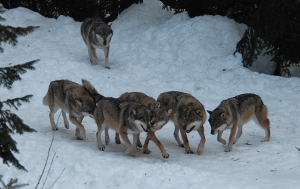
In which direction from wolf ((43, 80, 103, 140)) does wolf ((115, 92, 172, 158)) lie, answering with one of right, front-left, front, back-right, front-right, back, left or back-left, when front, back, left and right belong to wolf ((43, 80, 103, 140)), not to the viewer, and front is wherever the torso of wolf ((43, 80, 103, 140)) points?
front

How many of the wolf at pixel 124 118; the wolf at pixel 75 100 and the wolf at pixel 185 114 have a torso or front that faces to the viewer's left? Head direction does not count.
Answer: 0

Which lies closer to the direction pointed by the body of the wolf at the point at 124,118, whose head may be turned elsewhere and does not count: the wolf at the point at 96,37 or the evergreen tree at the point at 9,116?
the evergreen tree

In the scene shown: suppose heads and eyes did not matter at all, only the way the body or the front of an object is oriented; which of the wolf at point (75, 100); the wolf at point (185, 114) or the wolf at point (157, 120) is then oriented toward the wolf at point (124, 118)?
the wolf at point (75, 100)

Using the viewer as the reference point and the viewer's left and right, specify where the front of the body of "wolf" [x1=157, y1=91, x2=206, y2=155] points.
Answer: facing the viewer and to the right of the viewer

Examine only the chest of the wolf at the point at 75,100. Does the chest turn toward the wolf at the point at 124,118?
yes

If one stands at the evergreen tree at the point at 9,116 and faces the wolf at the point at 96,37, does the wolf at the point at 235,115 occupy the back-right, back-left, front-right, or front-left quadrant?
front-right

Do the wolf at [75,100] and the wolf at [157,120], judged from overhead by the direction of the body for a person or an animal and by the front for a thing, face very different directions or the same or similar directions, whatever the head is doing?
same or similar directions

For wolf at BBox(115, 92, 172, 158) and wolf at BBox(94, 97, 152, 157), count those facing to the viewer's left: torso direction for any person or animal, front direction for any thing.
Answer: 0

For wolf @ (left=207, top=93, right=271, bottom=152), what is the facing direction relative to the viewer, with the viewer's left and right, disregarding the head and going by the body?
facing the viewer and to the left of the viewer

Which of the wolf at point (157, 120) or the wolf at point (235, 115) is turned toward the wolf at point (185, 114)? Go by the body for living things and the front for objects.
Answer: the wolf at point (235, 115)

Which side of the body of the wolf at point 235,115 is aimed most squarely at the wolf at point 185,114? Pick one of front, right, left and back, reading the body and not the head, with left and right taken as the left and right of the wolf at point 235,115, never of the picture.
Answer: front

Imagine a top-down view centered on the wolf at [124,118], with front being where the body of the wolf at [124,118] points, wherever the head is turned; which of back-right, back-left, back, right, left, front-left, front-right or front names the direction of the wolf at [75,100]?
back
